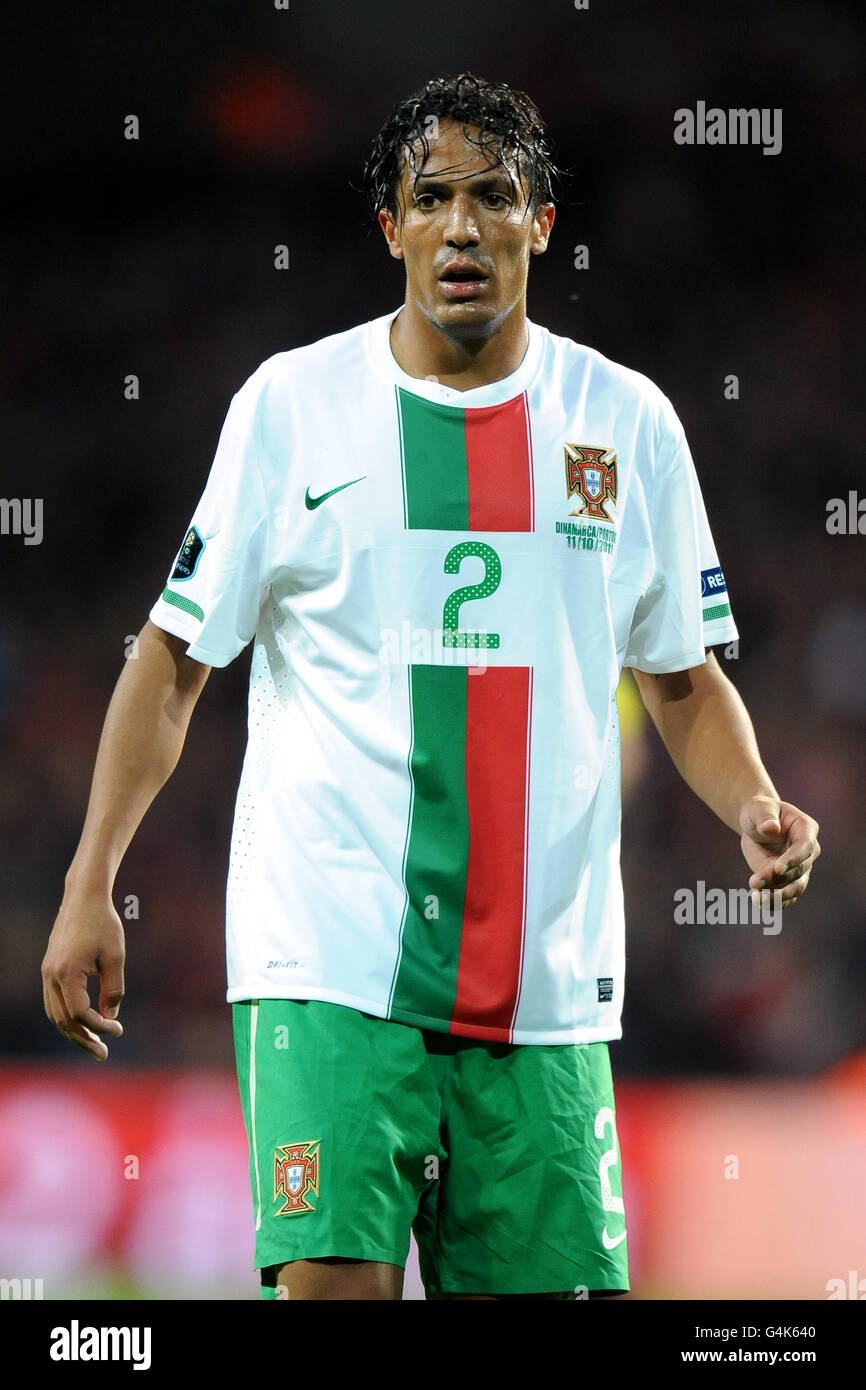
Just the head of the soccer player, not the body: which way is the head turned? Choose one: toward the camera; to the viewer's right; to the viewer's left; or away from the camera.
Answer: toward the camera

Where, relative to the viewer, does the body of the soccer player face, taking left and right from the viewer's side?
facing the viewer
